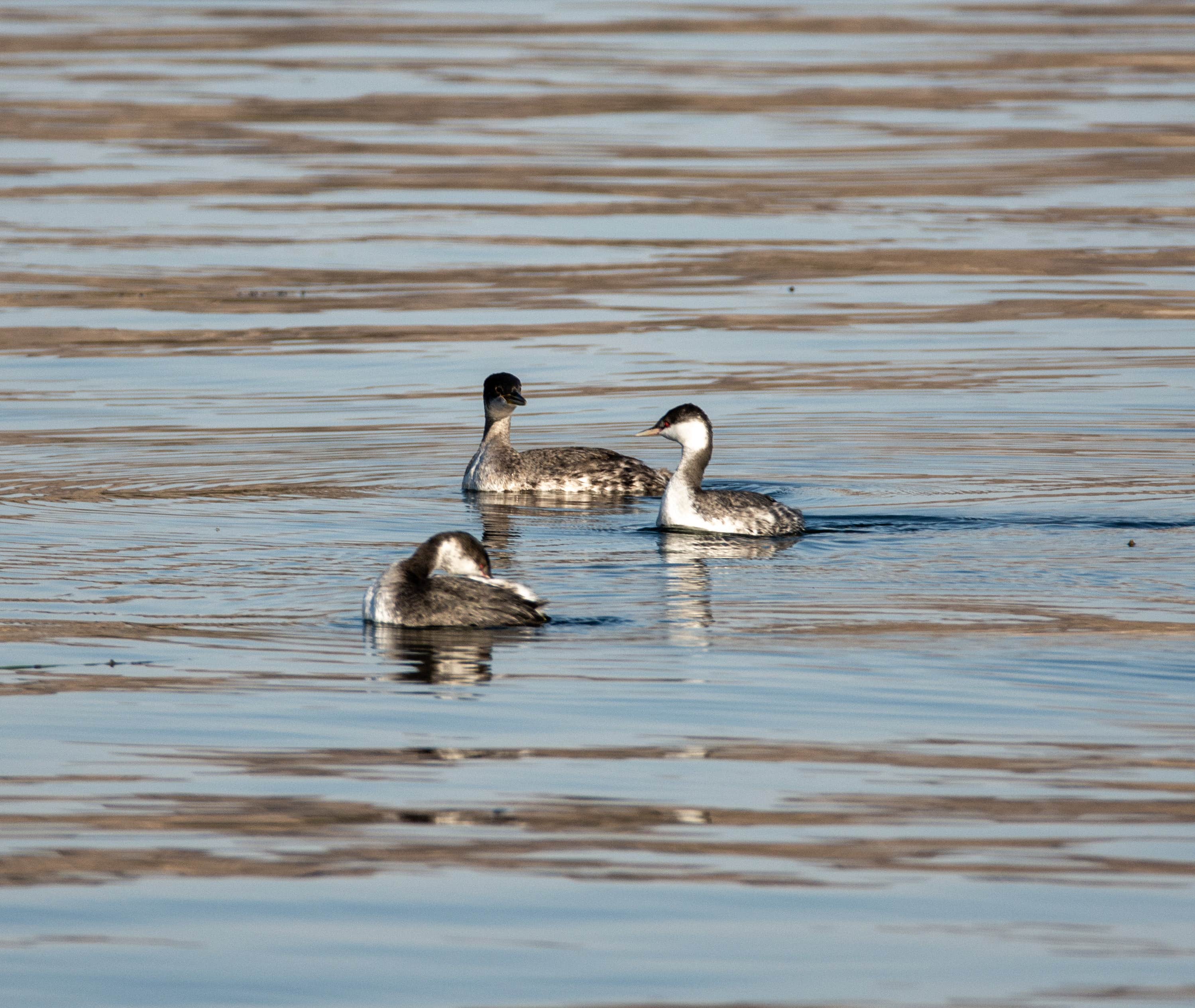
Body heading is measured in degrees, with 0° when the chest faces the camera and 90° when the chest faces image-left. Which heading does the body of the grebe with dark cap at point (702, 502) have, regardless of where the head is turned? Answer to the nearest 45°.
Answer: approximately 90°

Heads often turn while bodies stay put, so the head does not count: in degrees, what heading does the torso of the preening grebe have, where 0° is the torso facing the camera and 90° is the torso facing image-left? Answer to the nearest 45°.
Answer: approximately 90°

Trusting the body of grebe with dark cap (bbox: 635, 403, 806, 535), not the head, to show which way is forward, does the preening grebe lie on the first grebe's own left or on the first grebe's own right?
on the first grebe's own left

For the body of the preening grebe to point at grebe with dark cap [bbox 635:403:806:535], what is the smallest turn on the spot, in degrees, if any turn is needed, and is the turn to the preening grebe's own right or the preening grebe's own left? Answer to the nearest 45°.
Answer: approximately 135° to the preening grebe's own right

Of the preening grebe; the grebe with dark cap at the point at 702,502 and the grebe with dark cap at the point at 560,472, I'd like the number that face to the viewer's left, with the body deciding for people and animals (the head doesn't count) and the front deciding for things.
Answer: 3

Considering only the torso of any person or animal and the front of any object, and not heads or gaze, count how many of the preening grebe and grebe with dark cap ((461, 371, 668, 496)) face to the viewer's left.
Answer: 2

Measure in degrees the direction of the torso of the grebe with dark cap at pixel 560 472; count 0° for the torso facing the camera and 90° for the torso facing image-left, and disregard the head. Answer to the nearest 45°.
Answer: approximately 90°

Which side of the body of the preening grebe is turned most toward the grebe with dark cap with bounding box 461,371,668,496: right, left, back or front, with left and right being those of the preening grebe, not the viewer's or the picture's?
right

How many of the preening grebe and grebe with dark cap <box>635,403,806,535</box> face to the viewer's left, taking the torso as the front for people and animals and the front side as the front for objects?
2
